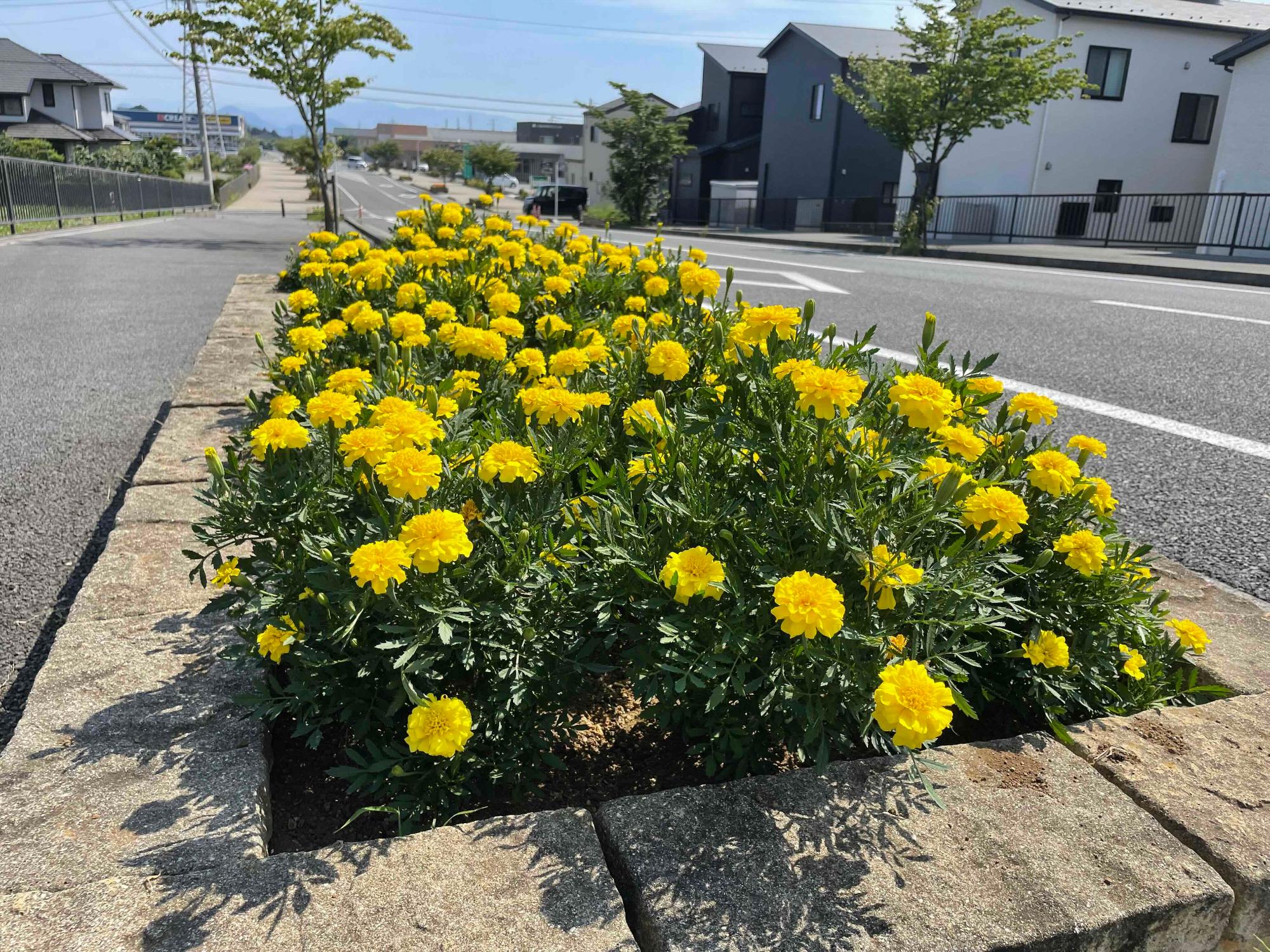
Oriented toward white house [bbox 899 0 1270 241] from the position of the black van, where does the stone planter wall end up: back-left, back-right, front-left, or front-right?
front-right

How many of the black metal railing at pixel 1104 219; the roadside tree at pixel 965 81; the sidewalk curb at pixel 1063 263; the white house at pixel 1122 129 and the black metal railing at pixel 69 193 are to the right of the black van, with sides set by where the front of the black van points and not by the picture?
0

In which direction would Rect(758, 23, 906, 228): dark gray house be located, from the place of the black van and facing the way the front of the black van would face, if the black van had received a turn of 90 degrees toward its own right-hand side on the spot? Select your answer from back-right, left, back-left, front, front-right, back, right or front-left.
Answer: back-right

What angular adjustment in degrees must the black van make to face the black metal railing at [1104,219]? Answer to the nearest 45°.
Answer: approximately 135° to its left

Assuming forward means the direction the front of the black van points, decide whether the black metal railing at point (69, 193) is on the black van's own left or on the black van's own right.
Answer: on the black van's own left

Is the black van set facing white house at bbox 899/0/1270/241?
no

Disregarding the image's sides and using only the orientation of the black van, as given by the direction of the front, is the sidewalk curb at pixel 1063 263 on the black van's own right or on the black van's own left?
on the black van's own left

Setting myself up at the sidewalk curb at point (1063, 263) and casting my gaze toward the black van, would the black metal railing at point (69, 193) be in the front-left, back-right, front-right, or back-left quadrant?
front-left

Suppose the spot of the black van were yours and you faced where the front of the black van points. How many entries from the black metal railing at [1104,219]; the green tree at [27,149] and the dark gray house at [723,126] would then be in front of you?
1

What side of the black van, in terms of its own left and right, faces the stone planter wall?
left

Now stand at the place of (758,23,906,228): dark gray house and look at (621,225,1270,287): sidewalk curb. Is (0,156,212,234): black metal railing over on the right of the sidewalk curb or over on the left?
right

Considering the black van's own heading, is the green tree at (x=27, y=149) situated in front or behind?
in front

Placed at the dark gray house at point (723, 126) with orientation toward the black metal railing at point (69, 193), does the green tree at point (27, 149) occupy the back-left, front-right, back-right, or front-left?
front-right

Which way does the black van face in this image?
to the viewer's left
